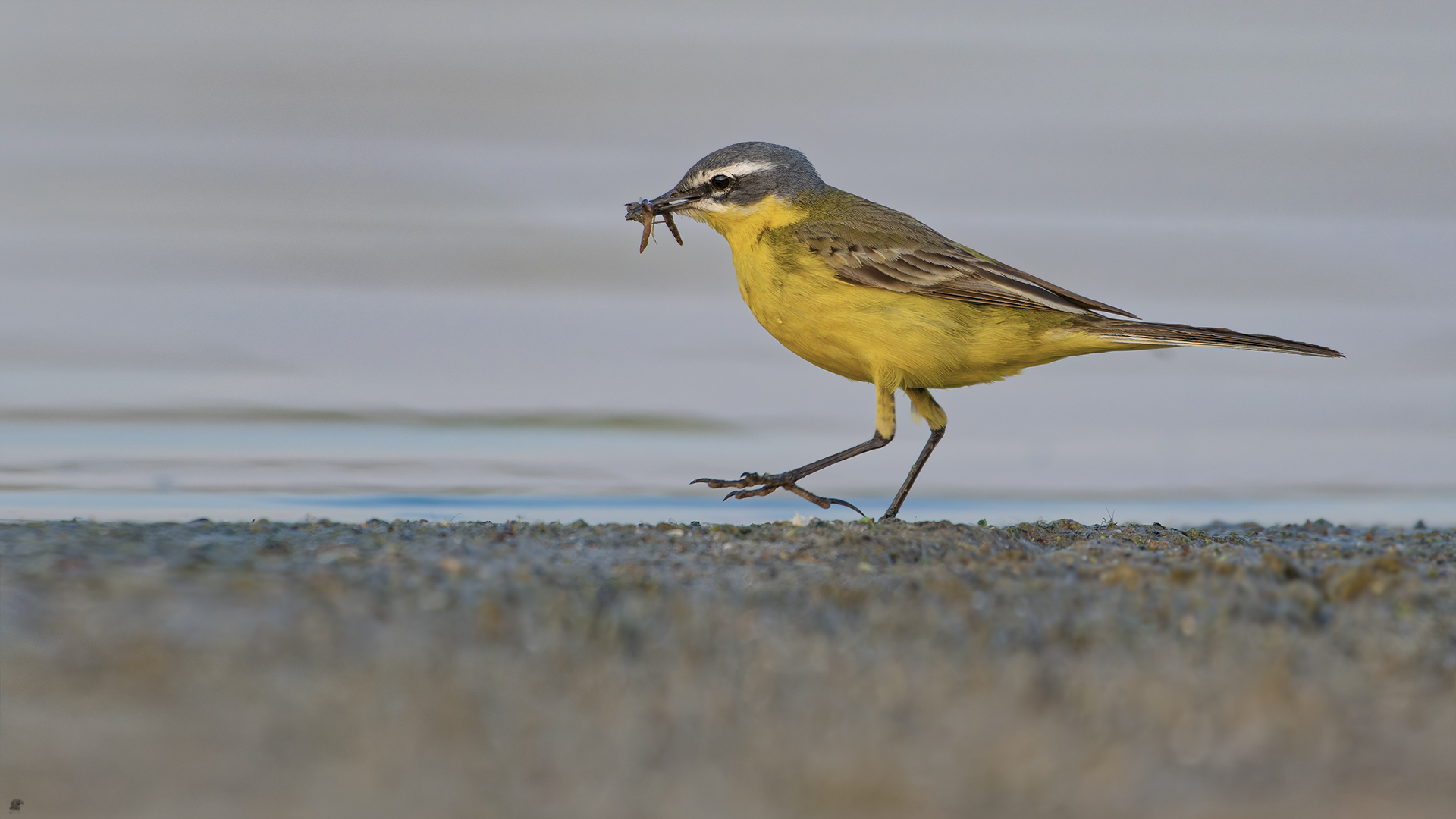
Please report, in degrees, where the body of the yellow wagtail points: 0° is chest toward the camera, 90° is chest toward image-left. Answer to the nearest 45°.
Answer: approximately 90°
